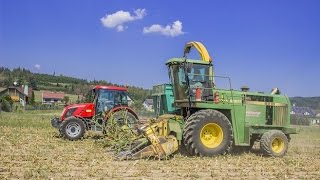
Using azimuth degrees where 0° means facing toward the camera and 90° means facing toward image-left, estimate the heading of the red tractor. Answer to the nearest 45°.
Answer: approximately 45°
